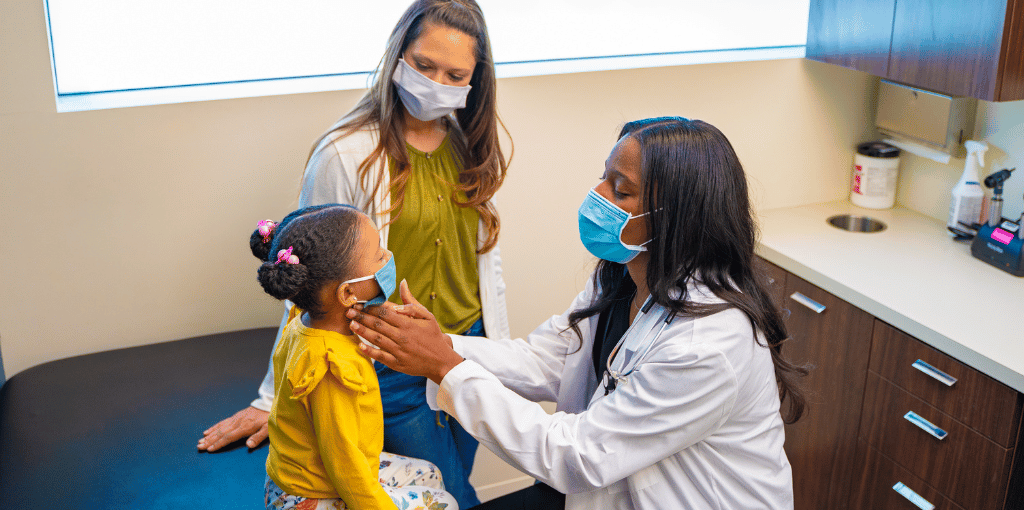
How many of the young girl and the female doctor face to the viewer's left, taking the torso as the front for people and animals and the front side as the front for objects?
1

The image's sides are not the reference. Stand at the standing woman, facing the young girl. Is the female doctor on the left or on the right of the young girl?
left

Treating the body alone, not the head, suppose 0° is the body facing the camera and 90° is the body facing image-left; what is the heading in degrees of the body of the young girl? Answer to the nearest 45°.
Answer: approximately 270°

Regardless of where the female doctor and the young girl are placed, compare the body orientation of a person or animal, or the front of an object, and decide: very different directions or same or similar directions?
very different directions

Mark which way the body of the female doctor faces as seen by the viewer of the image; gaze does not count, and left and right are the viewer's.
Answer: facing to the left of the viewer

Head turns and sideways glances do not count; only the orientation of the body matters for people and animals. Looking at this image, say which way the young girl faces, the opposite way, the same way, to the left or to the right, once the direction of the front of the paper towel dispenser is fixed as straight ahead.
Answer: the opposite way
